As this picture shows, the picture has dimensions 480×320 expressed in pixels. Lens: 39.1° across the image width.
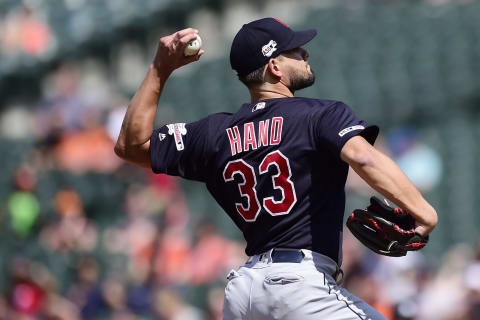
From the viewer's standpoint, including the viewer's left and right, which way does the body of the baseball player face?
facing away from the viewer and to the right of the viewer
